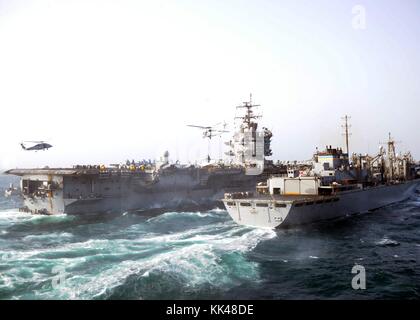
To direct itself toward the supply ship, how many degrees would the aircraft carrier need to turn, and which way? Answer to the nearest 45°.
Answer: approximately 90° to its right

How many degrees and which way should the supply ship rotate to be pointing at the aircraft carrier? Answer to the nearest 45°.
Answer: approximately 135° to its left

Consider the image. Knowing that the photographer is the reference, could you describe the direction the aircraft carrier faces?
facing away from the viewer and to the right of the viewer

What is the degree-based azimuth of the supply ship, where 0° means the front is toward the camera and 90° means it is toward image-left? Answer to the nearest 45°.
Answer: approximately 225°
